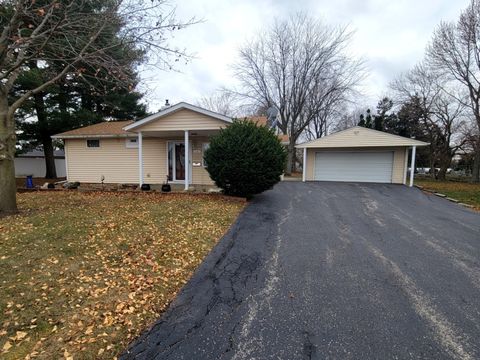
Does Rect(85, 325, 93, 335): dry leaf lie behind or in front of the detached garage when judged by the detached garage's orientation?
in front

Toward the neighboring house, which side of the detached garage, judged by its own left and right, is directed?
right

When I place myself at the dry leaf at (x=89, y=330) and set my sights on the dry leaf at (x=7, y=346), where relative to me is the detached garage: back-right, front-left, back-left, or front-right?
back-right

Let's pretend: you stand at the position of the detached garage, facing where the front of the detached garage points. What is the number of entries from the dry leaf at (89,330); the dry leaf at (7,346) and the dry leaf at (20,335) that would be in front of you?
3

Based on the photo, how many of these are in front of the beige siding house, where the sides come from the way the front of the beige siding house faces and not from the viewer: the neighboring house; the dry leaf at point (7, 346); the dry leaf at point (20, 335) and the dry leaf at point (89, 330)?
3

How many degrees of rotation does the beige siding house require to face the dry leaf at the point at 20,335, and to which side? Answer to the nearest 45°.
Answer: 0° — it already faces it

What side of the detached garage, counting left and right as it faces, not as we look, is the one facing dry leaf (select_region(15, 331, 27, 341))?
front

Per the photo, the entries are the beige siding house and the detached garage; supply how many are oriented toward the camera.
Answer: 2

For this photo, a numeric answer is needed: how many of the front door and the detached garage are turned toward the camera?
2

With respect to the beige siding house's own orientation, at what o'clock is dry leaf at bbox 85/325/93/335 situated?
The dry leaf is roughly at 12 o'clock from the beige siding house.

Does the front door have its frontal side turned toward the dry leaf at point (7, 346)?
yes

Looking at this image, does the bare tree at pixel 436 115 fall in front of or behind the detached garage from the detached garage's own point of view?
behind

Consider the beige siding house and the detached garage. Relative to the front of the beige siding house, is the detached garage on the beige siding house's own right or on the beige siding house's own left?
on the beige siding house's own left

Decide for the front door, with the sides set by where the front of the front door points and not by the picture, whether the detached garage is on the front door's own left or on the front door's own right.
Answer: on the front door's own left

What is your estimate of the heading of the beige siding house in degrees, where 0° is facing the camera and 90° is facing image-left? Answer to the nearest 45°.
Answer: approximately 0°
